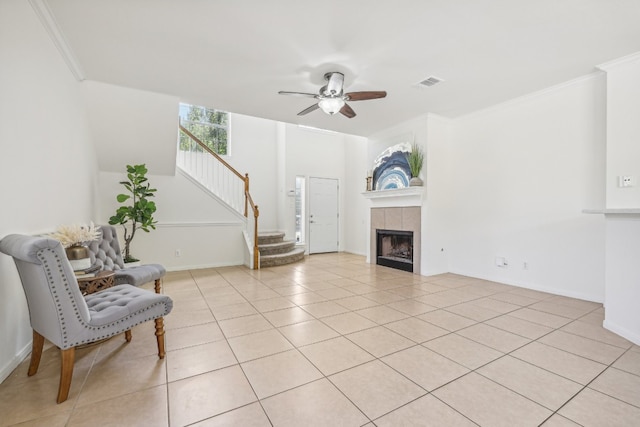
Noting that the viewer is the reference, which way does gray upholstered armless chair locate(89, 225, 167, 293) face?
facing the viewer and to the right of the viewer

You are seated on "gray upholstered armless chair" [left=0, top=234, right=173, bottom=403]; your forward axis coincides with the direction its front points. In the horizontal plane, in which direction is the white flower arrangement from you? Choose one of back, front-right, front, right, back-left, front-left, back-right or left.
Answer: front-left

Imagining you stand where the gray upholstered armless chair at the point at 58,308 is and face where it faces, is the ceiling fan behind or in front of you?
in front

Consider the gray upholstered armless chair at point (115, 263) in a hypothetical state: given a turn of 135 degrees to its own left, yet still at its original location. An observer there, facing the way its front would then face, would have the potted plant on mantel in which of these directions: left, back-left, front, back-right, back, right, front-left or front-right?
right

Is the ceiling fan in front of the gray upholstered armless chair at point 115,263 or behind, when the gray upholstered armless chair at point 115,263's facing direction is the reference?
in front

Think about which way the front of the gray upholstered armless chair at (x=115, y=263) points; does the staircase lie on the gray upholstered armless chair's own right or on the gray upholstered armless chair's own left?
on the gray upholstered armless chair's own left

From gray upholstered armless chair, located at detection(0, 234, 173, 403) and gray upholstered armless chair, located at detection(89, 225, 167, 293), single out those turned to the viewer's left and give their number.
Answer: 0

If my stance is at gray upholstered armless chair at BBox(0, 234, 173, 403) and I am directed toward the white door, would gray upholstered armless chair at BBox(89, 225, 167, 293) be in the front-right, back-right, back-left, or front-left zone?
front-left

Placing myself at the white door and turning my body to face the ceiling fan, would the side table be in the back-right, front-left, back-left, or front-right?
front-right
